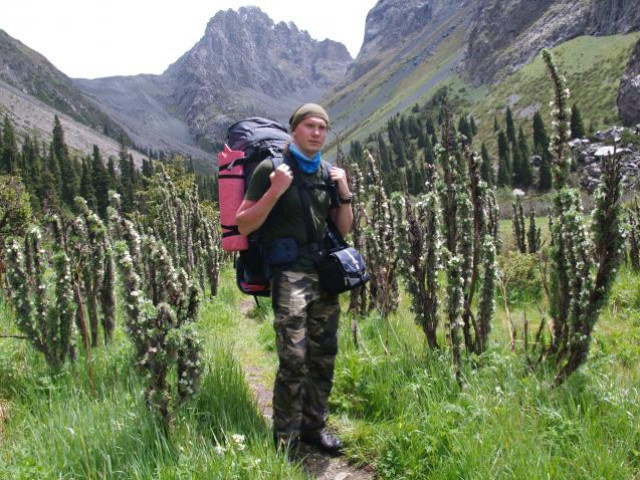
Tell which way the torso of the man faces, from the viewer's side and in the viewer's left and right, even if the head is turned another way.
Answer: facing the viewer and to the right of the viewer

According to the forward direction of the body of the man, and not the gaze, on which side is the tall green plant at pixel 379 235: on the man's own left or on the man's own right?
on the man's own left

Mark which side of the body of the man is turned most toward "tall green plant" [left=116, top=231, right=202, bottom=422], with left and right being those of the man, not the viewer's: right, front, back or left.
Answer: right

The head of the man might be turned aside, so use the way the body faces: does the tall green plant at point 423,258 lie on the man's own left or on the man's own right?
on the man's own left
